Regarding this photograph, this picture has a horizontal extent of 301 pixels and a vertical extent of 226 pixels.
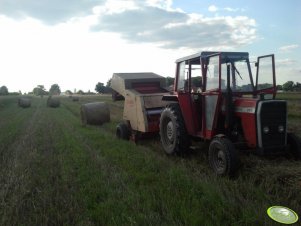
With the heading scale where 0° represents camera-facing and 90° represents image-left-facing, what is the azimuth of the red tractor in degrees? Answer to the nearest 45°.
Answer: approximately 315°

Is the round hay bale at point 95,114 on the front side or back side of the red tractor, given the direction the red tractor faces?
on the back side
